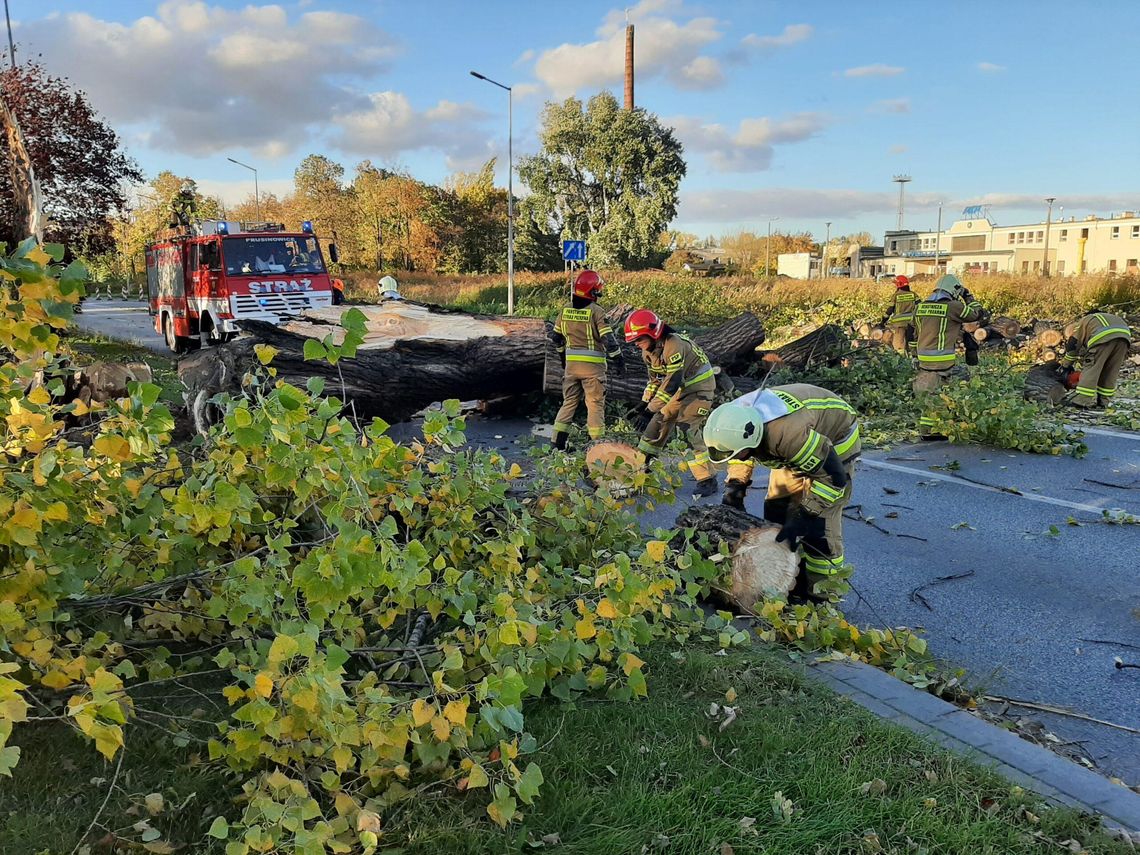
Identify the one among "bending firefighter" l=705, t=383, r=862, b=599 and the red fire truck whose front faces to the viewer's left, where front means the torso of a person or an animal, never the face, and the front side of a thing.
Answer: the bending firefighter

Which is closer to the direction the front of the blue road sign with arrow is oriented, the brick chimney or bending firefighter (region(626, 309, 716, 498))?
the bending firefighter

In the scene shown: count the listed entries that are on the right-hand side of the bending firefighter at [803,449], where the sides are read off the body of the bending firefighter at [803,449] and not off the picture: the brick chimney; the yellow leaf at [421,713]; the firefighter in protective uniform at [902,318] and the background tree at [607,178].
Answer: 3

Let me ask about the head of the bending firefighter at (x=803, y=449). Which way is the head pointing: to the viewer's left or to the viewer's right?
to the viewer's left

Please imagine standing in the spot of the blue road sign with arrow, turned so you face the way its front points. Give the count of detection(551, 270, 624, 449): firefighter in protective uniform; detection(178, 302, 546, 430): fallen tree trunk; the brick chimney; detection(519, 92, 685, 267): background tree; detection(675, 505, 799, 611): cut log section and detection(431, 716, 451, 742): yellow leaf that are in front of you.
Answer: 4

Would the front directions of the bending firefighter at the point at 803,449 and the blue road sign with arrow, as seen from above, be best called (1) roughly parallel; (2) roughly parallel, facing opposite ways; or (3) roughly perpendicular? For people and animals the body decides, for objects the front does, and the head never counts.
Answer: roughly perpendicular

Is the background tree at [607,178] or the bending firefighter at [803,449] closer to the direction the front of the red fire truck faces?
the bending firefighter

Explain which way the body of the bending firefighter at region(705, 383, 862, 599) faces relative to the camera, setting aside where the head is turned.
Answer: to the viewer's left
